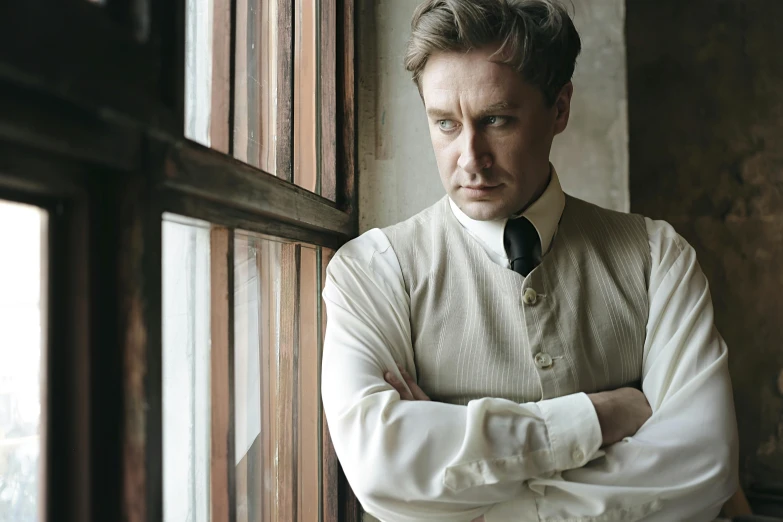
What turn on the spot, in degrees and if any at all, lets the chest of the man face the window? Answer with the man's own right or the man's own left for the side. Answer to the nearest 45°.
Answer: approximately 45° to the man's own right

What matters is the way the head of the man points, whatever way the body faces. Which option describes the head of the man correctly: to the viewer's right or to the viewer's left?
to the viewer's left

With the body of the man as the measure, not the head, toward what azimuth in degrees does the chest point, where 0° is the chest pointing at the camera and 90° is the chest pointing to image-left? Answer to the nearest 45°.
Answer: approximately 0°
